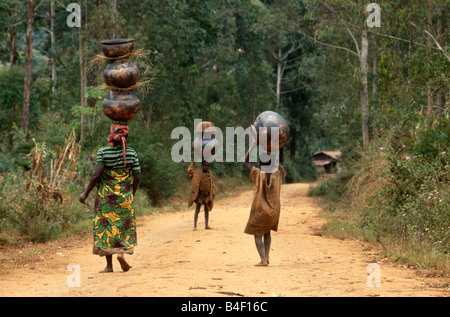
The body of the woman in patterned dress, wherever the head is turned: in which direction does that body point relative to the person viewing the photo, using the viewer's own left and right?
facing away from the viewer

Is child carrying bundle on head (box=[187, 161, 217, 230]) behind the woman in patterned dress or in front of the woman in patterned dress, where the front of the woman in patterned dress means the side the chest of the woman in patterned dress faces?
in front
